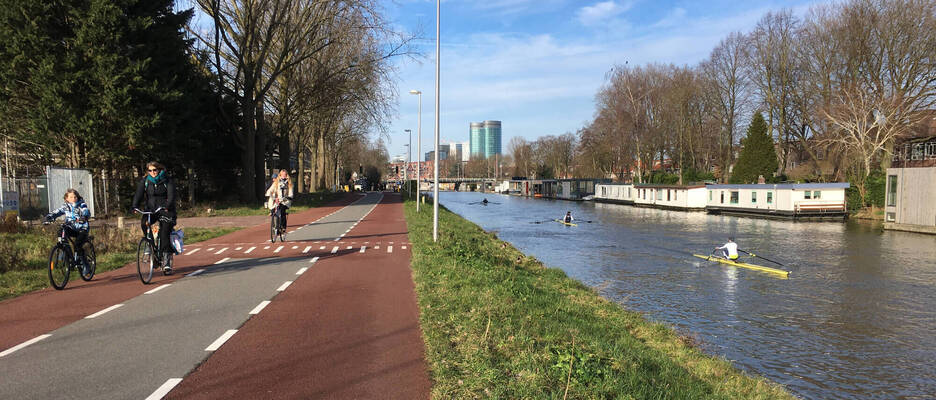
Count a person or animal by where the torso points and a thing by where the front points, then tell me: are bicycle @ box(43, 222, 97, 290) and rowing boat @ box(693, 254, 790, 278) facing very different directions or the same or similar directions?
same or similar directions

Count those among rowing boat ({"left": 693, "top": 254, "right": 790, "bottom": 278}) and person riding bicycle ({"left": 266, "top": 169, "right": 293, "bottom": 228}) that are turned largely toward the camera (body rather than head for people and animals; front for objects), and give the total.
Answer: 2

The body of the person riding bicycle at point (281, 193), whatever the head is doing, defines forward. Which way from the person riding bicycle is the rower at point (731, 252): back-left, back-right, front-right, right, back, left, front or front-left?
left

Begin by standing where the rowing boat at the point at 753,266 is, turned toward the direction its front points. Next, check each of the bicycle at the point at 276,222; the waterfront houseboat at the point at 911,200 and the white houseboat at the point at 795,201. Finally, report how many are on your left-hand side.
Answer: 2

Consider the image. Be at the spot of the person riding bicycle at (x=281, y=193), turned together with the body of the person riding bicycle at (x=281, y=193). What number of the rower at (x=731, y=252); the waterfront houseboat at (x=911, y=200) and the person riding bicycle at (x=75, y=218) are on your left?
2

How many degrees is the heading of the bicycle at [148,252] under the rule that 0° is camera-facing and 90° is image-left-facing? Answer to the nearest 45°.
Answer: approximately 45°

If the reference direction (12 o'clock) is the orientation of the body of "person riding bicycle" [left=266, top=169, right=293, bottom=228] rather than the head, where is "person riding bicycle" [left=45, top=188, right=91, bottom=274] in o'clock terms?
"person riding bicycle" [left=45, top=188, right=91, bottom=274] is roughly at 1 o'clock from "person riding bicycle" [left=266, top=169, right=293, bottom=228].

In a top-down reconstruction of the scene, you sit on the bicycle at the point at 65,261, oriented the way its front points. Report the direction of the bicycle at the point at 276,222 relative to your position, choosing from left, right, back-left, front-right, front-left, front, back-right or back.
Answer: back

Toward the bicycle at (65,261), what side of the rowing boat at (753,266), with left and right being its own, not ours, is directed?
right

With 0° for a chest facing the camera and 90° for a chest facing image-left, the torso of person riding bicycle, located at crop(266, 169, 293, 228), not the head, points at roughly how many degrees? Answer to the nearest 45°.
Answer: approximately 0°

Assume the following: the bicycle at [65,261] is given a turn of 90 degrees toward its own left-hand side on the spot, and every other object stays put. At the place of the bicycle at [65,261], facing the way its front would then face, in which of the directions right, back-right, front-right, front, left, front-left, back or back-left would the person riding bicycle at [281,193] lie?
left

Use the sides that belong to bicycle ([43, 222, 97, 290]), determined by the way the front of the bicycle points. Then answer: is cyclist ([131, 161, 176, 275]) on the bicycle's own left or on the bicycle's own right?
on the bicycle's own left

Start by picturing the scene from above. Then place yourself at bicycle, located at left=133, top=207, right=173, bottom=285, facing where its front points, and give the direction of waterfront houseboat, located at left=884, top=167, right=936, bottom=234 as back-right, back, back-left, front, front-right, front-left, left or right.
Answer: back-left
